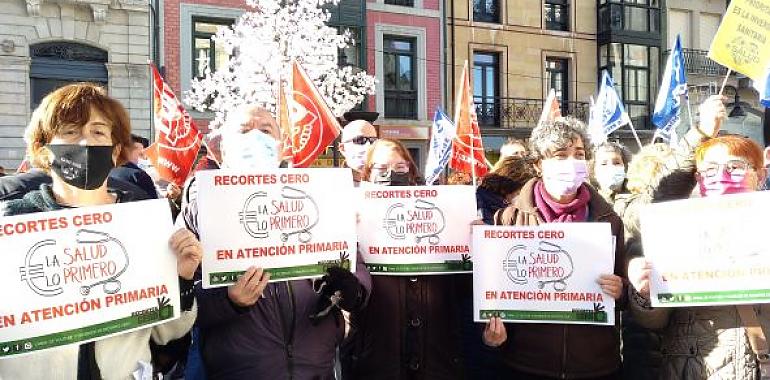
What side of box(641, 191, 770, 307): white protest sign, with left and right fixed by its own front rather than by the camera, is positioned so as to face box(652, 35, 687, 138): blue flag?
back

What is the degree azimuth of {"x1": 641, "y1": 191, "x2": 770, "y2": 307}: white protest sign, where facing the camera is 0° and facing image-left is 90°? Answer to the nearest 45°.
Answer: approximately 0°

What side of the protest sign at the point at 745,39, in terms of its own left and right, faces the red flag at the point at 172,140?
right

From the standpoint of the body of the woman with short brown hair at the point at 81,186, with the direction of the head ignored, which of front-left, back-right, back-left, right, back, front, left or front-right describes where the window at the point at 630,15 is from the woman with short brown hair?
back-left

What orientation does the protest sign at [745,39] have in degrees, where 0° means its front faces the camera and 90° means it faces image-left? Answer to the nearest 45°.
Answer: approximately 0°

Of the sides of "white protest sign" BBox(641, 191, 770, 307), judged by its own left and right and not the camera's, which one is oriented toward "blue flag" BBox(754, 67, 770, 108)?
back

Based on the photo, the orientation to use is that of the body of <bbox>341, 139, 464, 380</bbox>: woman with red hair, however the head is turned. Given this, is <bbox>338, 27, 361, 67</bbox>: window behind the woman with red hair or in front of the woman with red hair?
behind

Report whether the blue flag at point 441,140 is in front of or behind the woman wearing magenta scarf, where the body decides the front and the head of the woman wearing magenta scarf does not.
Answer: behind
